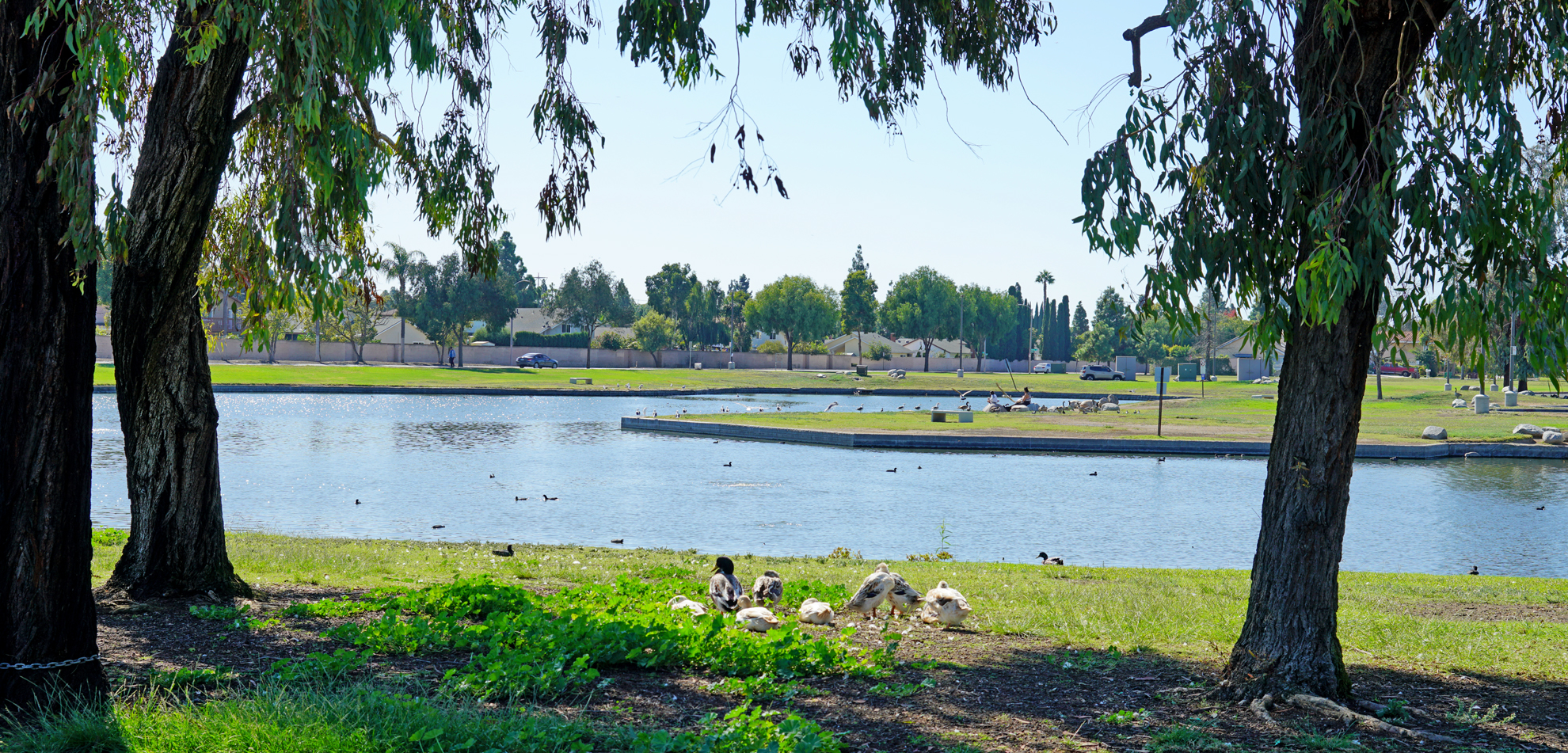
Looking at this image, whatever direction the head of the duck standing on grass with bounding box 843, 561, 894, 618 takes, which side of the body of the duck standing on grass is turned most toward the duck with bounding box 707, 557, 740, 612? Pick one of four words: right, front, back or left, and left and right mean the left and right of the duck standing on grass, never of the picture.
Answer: back

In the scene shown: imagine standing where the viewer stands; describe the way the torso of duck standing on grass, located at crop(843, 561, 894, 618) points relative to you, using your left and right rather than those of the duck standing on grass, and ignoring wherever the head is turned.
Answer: facing to the right of the viewer

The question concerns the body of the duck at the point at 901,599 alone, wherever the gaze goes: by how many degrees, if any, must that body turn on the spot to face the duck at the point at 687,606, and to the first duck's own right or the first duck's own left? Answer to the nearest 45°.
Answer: approximately 45° to the first duck's own left

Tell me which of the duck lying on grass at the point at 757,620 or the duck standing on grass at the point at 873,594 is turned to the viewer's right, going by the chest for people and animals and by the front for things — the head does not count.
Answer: the duck standing on grass at the point at 873,594

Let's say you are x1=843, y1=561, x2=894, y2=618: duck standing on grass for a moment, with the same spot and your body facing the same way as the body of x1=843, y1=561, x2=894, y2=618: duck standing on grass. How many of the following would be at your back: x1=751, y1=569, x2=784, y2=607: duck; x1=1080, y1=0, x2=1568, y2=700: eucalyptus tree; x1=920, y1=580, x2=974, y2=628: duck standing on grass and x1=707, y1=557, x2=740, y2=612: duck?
2

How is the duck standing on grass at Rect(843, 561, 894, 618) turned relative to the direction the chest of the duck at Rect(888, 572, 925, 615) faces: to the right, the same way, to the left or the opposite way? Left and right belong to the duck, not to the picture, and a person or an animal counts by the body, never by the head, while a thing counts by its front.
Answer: the opposite way

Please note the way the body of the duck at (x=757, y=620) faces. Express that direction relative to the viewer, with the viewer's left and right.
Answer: facing to the left of the viewer

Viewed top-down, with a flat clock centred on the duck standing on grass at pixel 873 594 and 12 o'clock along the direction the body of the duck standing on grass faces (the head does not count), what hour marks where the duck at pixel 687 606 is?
The duck is roughly at 5 o'clock from the duck standing on grass.

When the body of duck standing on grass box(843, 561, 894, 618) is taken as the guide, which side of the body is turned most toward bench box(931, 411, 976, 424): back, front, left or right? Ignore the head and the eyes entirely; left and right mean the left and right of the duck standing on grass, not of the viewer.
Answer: left

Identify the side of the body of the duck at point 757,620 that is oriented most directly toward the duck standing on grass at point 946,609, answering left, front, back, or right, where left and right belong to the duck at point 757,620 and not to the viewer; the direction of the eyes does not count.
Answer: back

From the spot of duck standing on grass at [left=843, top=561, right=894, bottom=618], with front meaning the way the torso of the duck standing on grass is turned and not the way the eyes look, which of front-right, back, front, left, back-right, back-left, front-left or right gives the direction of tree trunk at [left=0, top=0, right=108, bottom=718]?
back-right

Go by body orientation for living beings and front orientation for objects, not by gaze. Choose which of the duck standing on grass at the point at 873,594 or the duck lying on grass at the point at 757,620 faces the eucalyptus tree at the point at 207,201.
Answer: the duck lying on grass at the point at 757,620

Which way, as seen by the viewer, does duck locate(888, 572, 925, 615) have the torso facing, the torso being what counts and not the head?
to the viewer's left

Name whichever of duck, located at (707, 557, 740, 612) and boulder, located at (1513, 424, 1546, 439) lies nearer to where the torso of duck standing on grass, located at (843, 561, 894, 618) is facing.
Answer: the boulder

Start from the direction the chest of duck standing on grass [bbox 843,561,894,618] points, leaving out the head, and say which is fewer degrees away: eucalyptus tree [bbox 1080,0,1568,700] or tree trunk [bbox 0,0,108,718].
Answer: the eucalyptus tree
